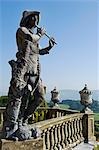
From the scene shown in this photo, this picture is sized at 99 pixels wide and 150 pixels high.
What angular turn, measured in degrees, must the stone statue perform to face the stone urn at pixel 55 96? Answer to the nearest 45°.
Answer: approximately 135° to its left

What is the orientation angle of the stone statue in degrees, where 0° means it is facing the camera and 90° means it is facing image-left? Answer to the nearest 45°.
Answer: approximately 315°

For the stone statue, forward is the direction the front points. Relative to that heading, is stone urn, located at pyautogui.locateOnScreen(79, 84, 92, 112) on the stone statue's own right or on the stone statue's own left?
on the stone statue's own left

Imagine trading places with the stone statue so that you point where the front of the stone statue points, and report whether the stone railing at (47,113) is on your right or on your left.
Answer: on your left
